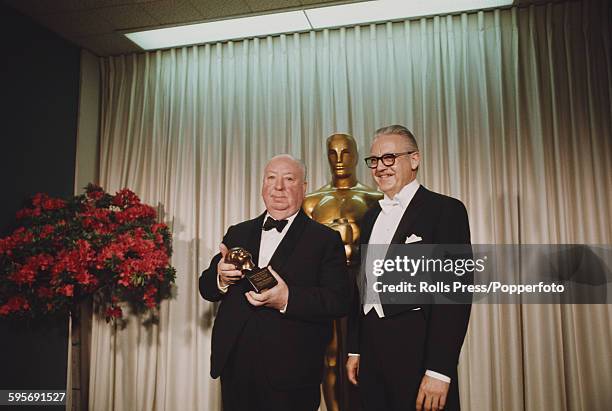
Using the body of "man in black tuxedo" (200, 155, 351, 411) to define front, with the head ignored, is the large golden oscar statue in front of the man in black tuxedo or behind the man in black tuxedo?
behind

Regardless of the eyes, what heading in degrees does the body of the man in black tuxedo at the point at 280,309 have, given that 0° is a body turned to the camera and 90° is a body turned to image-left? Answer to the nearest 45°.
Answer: approximately 45°

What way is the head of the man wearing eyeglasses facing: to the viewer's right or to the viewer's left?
to the viewer's left
